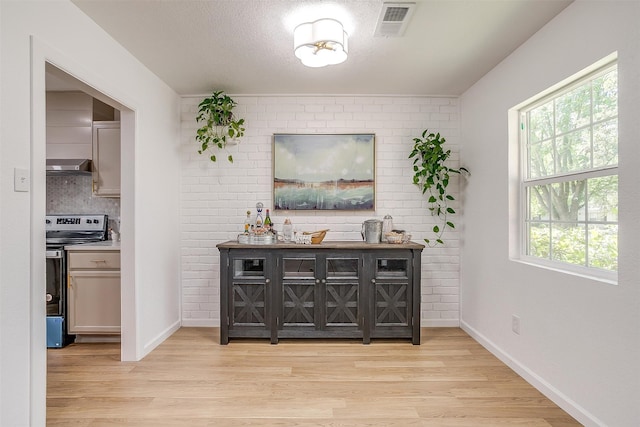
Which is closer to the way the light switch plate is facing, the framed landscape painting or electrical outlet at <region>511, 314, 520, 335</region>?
the electrical outlet

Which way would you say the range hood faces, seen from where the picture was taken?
facing the viewer and to the left of the viewer

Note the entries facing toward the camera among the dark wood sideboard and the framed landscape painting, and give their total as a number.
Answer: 2

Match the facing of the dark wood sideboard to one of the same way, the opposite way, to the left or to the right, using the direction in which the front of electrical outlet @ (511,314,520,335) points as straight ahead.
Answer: to the left

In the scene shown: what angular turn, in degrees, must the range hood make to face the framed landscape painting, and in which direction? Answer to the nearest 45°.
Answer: approximately 90° to its left

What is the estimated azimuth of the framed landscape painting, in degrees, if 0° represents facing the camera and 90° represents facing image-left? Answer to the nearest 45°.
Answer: approximately 0°

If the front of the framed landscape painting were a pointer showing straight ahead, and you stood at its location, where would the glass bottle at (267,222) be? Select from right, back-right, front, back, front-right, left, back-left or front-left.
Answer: right

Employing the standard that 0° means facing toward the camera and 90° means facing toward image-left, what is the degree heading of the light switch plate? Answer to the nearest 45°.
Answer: approximately 315°

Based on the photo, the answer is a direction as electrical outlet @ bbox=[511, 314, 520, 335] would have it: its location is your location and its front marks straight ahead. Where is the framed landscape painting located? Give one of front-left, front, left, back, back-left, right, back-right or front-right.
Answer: front-right

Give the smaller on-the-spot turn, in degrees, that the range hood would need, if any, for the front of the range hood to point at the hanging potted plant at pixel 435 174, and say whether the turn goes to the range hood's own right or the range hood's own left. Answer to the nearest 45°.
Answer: approximately 90° to the range hood's own left
